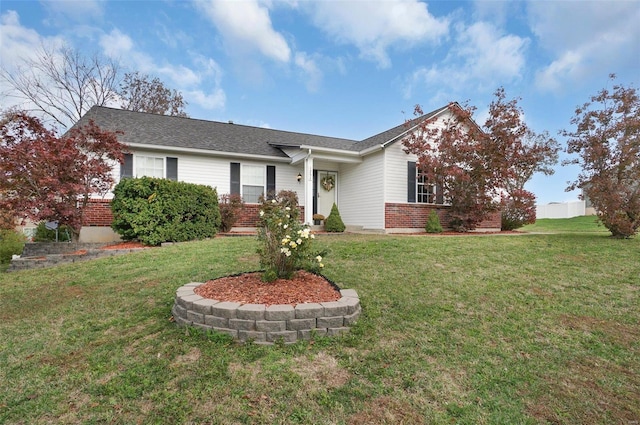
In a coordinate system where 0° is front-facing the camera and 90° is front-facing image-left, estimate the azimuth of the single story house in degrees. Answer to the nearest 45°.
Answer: approximately 315°

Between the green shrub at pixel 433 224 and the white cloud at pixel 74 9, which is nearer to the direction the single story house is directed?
the green shrub

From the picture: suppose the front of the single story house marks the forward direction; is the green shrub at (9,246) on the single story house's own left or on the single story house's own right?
on the single story house's own right

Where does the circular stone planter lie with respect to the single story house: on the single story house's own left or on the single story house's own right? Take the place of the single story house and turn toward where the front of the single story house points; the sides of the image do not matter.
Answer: on the single story house's own right

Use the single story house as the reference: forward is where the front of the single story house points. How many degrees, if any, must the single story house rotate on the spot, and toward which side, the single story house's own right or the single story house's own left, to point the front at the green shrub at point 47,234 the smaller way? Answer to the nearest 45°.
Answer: approximately 135° to the single story house's own right

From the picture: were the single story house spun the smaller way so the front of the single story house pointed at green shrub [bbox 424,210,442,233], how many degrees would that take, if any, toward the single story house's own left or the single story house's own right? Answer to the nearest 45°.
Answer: approximately 45° to the single story house's own left

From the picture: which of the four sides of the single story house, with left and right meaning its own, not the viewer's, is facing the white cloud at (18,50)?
back
